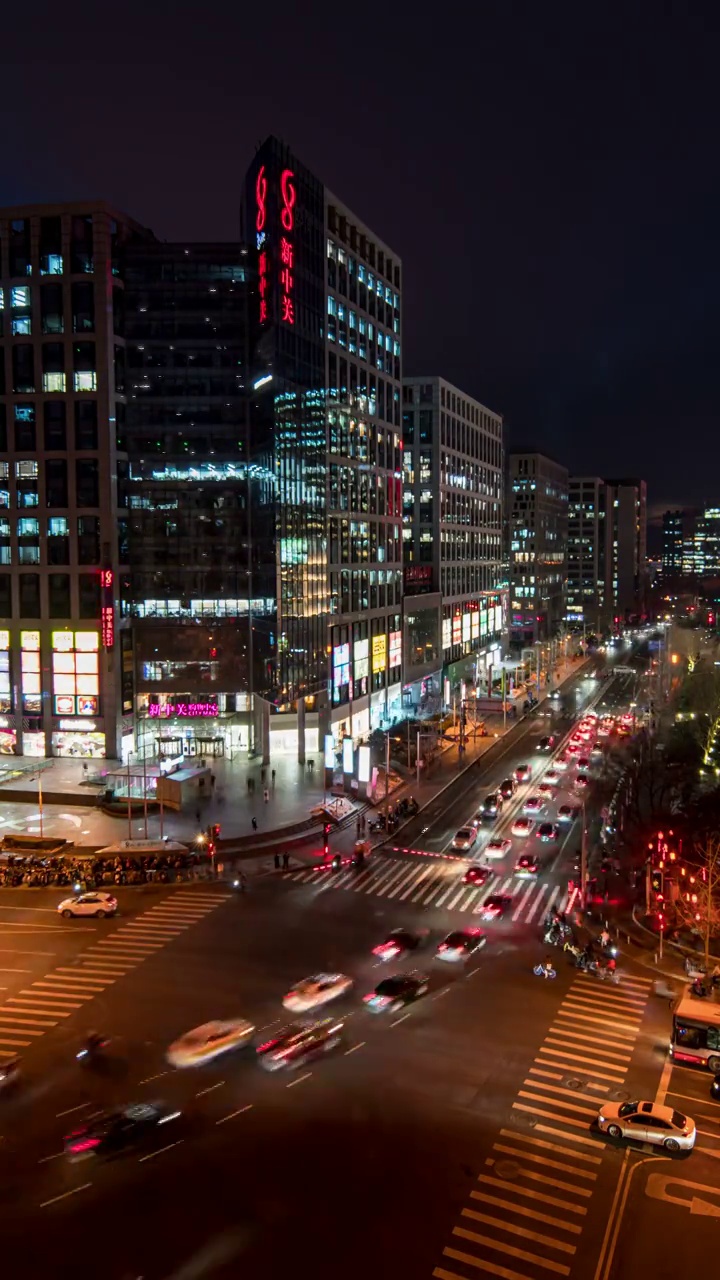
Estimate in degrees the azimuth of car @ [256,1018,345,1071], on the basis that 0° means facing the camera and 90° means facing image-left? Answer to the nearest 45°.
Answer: approximately 225°

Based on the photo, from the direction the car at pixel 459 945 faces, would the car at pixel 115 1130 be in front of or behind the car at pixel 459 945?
behind

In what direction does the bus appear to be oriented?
to the viewer's left

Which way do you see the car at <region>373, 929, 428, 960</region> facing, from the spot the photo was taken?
facing away from the viewer and to the right of the viewer

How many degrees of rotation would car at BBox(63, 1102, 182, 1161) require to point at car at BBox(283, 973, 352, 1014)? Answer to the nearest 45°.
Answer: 0° — it already faces it
